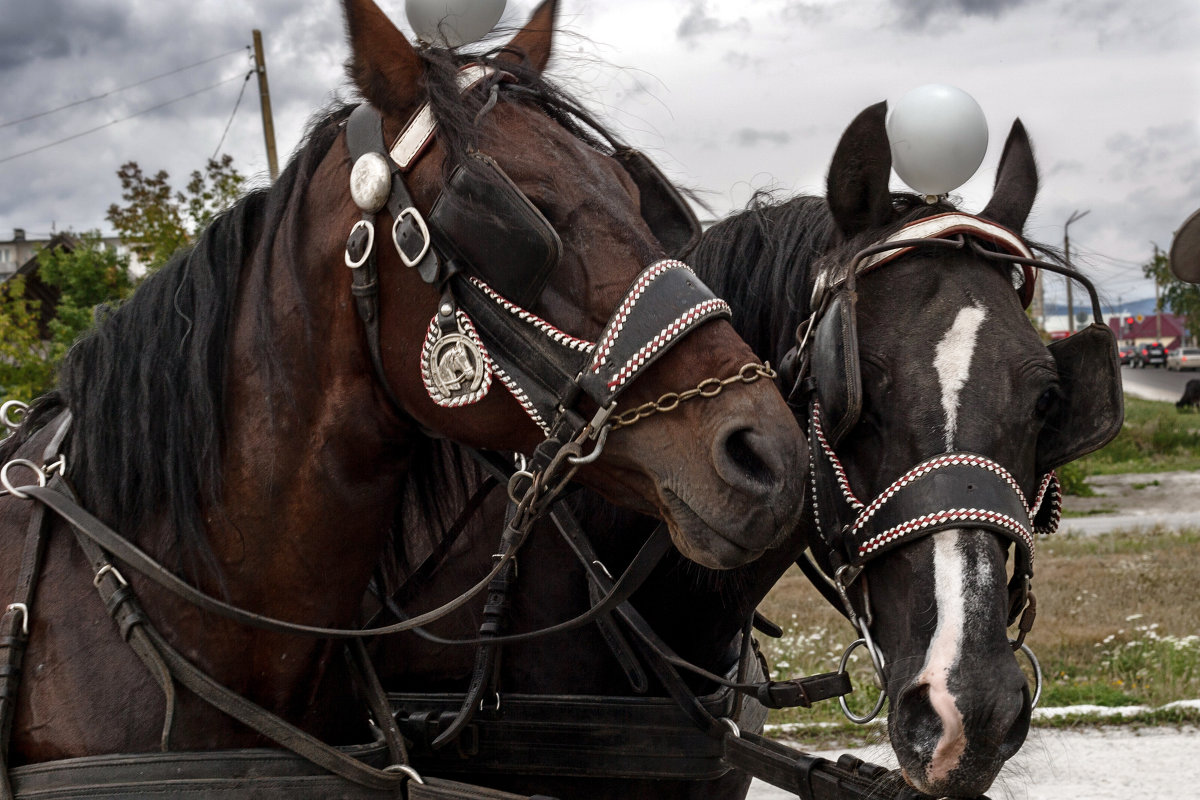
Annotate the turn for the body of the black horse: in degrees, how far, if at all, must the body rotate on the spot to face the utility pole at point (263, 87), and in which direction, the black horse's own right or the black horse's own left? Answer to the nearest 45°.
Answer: approximately 180°

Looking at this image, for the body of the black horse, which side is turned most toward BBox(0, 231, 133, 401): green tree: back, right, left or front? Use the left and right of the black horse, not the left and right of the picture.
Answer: back

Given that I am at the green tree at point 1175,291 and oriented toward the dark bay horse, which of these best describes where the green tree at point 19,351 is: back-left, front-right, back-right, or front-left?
front-right

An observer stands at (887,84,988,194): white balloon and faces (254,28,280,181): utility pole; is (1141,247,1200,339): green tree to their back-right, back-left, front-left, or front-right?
front-right

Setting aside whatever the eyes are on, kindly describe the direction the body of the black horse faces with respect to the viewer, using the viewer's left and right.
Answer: facing the viewer and to the right of the viewer

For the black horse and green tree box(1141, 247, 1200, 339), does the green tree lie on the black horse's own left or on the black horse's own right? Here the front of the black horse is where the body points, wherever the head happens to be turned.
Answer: on the black horse's own left

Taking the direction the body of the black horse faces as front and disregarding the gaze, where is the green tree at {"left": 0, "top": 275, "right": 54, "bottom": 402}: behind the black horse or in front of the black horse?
behind
